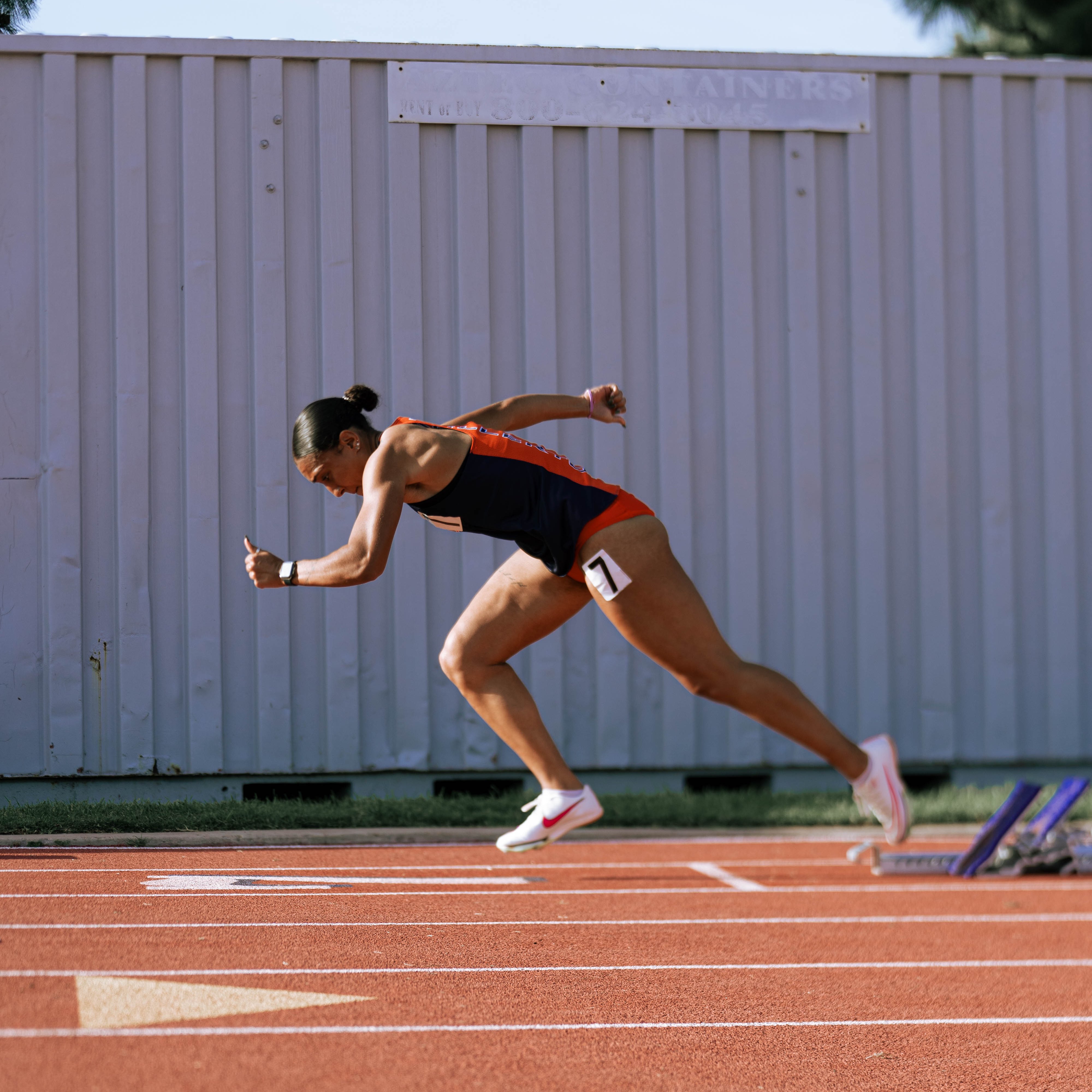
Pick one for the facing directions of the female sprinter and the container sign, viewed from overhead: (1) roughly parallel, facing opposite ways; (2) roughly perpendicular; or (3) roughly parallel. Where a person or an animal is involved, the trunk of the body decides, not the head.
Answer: roughly perpendicular

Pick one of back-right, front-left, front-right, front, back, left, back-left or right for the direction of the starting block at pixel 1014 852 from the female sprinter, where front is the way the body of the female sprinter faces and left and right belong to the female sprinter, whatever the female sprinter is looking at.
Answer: back-right

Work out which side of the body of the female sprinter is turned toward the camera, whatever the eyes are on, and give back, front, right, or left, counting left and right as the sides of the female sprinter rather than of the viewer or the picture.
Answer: left

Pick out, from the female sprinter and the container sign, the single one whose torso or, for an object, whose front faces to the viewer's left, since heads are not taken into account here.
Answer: the female sprinter

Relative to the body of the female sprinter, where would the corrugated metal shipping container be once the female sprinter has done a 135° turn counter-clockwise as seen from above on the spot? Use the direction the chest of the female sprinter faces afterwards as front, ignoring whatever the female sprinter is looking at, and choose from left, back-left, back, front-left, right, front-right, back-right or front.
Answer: back-left

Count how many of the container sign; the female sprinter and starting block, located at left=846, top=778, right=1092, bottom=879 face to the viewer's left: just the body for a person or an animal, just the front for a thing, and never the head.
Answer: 2

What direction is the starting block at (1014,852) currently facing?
to the viewer's left

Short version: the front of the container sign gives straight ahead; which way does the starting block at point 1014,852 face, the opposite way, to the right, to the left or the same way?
to the right

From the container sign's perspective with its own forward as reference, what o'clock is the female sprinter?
The female sprinter is roughly at 12 o'clock from the container sign.
